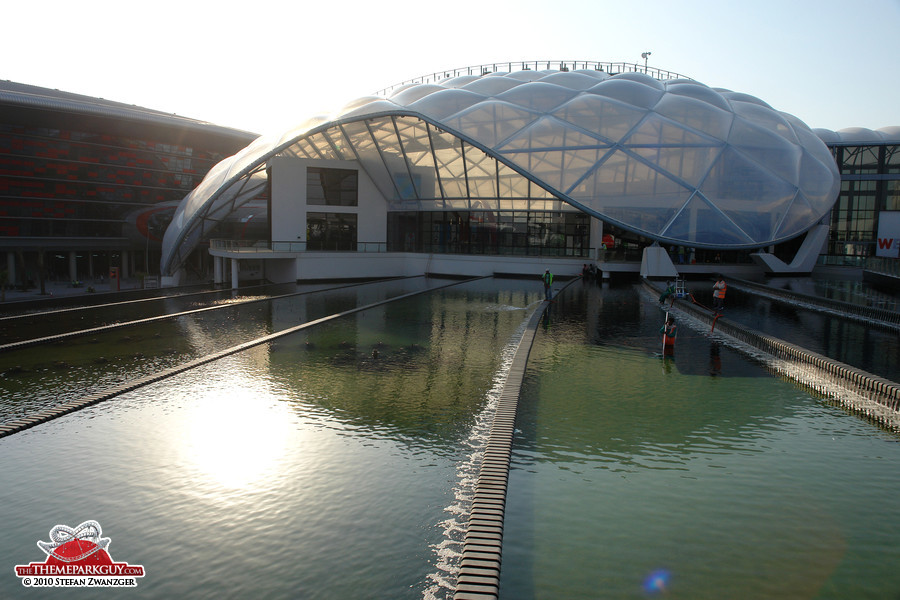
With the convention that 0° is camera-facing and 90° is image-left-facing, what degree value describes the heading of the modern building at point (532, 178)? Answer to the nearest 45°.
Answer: approximately 0°

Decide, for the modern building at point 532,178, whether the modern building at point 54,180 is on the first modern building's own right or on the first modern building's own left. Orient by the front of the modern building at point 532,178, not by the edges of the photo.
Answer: on the first modern building's own right

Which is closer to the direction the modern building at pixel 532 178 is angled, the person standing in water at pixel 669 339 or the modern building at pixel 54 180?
the person standing in water

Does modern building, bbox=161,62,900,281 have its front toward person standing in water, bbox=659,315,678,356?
yes
